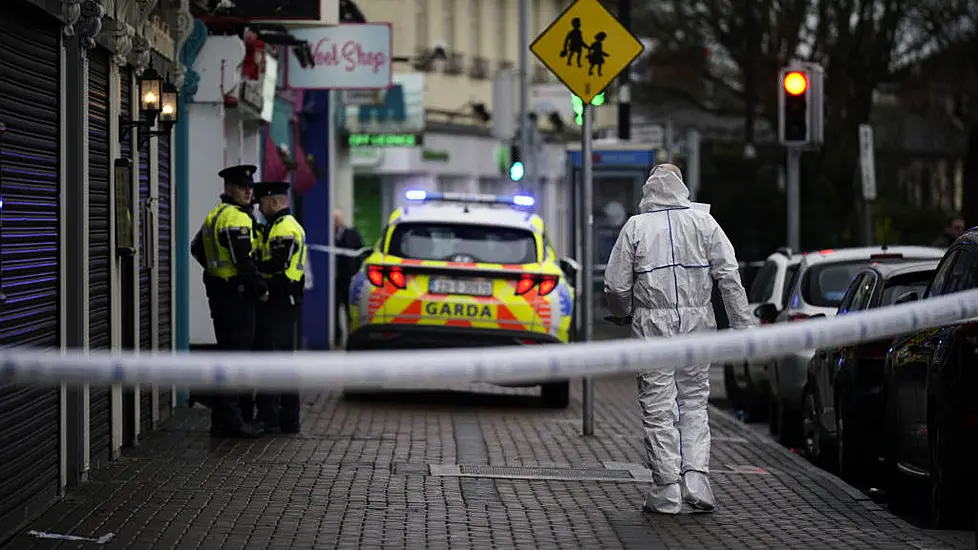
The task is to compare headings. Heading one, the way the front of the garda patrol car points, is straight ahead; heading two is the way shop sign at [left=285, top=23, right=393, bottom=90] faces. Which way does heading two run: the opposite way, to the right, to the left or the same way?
the opposite way

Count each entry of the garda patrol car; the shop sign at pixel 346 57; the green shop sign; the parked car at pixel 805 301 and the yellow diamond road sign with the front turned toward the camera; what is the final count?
3

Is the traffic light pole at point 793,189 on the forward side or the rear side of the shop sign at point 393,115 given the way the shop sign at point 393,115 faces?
on the forward side

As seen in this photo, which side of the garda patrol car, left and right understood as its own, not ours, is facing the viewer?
back

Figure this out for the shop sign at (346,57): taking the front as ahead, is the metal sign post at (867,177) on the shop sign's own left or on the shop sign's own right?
on the shop sign's own left

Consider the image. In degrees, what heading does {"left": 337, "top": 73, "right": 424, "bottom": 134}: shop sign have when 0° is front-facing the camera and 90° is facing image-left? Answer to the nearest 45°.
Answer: approximately 0°

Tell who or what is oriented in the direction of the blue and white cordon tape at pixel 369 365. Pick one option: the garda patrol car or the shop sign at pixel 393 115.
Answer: the shop sign

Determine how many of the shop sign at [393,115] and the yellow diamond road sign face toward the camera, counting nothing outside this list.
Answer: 2

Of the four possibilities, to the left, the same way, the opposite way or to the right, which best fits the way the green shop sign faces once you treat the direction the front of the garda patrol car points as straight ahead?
the opposite way

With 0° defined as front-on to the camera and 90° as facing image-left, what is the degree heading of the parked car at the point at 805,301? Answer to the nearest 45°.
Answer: approximately 180°

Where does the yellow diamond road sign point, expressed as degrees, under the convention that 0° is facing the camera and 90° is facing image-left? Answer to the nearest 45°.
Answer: approximately 0°
